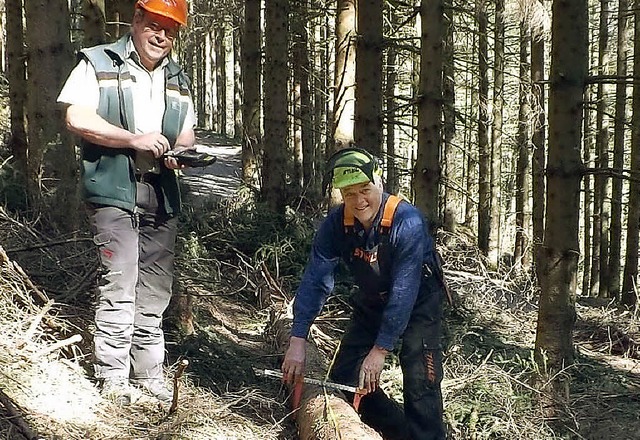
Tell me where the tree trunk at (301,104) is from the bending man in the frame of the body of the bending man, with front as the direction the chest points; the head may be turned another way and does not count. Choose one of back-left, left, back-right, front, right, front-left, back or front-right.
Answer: back-right

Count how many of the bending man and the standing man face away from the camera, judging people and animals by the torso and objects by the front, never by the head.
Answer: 0

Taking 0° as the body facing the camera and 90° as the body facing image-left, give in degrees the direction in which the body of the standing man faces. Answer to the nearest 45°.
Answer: approximately 315°

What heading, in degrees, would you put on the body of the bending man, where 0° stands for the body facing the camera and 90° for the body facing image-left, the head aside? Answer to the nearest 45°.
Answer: approximately 45°

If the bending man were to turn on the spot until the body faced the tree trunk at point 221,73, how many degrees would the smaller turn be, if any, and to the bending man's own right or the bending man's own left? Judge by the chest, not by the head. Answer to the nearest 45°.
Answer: approximately 135° to the bending man's own right

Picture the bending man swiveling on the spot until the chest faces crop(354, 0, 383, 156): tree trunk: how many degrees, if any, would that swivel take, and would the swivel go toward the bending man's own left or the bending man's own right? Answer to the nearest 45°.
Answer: approximately 135° to the bending man's own right
